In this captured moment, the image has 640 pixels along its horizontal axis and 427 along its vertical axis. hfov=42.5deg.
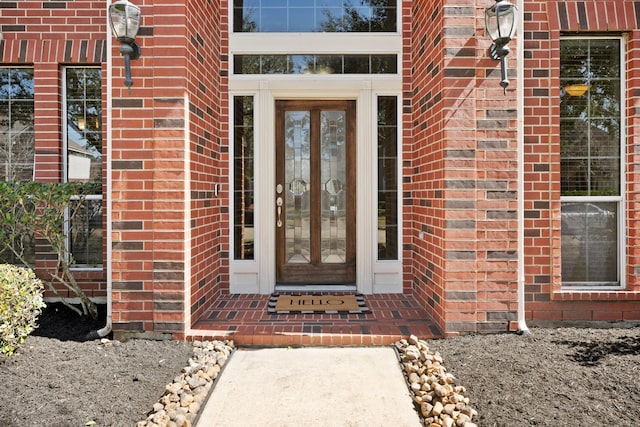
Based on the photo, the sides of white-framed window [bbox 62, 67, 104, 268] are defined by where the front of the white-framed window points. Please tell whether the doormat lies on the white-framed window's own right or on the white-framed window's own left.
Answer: on the white-framed window's own left

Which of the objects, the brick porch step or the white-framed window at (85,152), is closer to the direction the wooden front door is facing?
the brick porch step

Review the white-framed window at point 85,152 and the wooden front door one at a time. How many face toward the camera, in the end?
2

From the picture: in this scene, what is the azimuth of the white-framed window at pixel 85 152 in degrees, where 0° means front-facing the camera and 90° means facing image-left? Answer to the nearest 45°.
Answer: approximately 0°

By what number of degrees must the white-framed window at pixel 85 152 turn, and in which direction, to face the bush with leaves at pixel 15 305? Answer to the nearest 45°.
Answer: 0° — it already faces it

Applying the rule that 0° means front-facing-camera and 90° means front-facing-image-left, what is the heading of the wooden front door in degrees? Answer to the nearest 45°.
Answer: approximately 0°
